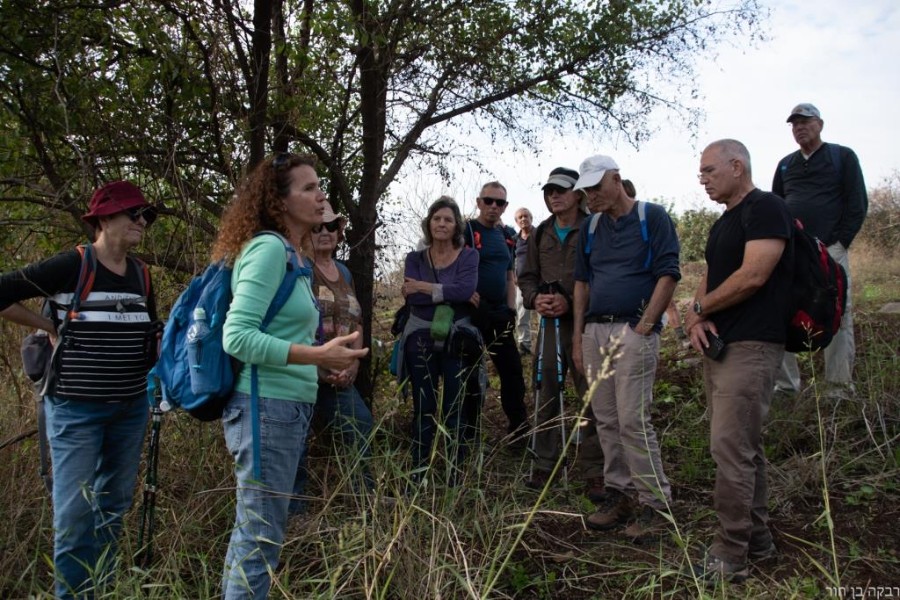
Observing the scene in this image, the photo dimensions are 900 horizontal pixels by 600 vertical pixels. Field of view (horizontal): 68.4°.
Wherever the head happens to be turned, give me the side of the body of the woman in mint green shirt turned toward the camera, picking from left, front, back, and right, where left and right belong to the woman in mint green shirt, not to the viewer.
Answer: right

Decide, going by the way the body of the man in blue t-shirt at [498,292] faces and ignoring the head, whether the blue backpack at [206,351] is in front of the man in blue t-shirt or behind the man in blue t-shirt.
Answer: in front

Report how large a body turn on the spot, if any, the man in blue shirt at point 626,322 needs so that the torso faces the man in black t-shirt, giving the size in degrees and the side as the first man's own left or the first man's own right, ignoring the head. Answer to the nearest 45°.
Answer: approximately 90° to the first man's own left

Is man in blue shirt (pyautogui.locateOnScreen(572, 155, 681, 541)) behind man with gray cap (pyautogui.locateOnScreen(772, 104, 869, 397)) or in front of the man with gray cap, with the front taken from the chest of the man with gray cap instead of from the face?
in front

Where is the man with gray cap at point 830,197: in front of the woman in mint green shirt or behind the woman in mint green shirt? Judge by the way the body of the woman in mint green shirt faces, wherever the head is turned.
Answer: in front

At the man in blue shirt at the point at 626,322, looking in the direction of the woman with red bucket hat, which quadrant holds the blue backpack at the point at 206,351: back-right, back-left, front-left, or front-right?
front-left

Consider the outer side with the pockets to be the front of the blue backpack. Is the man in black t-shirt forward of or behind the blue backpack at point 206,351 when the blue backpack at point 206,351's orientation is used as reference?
behind

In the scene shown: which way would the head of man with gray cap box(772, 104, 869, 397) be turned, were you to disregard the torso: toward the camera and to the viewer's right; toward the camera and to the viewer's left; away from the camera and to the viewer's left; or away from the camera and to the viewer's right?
toward the camera and to the viewer's left

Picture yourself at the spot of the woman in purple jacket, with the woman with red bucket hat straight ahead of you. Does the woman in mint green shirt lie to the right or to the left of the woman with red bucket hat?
left

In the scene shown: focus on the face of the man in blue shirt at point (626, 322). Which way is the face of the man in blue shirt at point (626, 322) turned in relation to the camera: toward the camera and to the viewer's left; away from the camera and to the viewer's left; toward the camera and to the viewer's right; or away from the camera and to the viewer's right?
toward the camera and to the viewer's left

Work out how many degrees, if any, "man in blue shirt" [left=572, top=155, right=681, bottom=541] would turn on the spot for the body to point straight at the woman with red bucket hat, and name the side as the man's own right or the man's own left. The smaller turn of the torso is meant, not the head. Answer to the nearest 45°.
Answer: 0° — they already face them

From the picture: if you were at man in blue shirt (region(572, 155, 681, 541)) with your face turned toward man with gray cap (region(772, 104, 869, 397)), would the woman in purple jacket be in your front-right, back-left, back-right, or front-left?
back-left

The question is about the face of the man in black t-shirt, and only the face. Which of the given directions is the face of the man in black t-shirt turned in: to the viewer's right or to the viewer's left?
to the viewer's left

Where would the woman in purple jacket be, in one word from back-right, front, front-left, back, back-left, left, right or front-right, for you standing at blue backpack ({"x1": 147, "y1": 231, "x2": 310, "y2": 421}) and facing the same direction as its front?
back-right

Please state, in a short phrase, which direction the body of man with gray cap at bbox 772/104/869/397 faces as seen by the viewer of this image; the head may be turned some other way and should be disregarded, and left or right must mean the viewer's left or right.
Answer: facing the viewer and to the left of the viewer

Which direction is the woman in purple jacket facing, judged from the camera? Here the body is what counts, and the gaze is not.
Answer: toward the camera

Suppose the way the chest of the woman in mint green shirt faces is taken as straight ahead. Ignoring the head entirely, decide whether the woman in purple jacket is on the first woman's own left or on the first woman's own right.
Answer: on the first woman's own left

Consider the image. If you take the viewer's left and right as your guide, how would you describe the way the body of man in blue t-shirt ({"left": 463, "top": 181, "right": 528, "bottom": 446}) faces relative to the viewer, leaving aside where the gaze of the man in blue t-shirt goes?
facing the viewer
